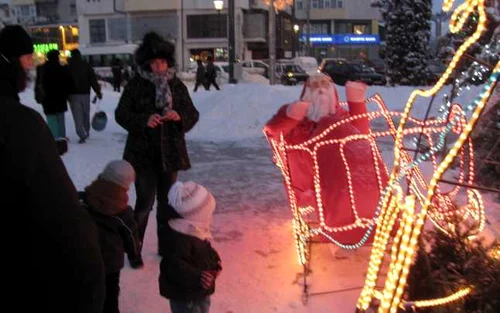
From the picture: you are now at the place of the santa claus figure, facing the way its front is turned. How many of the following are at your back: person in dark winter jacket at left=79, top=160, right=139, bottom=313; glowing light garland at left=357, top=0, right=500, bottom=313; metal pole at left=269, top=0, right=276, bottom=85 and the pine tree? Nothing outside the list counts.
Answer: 2

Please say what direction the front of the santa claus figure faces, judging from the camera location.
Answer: facing the viewer

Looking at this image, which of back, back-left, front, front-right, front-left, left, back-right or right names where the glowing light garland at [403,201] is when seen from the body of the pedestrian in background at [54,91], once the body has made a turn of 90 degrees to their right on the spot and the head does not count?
right

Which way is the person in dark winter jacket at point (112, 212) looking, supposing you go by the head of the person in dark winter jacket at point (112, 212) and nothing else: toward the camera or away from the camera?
away from the camera

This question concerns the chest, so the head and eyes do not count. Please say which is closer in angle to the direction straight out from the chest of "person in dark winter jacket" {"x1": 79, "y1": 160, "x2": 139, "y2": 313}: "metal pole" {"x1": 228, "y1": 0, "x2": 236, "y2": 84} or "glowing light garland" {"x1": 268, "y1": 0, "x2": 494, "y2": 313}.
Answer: the metal pole

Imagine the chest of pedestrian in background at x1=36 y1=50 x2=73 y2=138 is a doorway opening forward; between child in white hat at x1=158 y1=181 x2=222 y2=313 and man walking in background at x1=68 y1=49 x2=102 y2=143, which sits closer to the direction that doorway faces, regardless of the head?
the man walking in background

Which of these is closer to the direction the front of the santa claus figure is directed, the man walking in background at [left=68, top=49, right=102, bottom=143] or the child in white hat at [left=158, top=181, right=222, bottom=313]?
the child in white hat

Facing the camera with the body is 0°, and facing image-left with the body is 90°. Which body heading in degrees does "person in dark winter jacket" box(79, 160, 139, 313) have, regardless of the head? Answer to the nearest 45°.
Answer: approximately 225°

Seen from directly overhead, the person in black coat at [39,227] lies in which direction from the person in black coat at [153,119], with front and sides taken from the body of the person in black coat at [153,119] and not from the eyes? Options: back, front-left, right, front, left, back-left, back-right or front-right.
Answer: front

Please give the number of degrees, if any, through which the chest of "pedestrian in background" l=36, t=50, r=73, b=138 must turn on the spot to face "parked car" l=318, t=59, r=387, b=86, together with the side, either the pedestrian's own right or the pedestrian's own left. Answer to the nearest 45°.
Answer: approximately 45° to the pedestrian's own right

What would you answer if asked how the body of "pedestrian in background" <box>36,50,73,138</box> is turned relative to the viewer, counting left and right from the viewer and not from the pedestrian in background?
facing away from the viewer

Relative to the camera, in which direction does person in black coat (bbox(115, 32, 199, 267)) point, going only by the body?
toward the camera
